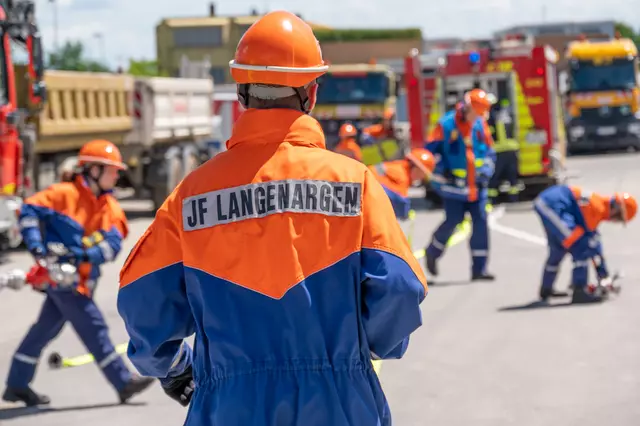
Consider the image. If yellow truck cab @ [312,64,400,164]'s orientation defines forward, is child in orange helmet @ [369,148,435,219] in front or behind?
in front

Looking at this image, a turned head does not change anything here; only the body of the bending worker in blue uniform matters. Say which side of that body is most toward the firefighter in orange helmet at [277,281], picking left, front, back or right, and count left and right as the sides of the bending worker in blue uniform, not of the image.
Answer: right

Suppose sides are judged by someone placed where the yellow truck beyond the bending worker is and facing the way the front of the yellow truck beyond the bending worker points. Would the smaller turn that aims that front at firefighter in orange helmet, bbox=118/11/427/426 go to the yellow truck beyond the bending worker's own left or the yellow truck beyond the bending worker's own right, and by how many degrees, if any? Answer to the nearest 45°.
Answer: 0° — it already faces them

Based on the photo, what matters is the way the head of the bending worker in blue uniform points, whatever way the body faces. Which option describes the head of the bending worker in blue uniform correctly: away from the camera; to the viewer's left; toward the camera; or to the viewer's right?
to the viewer's right

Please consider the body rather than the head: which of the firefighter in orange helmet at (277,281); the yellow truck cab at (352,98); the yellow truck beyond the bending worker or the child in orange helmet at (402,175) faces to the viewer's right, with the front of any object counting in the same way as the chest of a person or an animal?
the child in orange helmet

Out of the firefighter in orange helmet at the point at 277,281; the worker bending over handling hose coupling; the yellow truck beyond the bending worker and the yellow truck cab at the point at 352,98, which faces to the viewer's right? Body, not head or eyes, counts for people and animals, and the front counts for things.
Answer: the worker bending over handling hose coupling

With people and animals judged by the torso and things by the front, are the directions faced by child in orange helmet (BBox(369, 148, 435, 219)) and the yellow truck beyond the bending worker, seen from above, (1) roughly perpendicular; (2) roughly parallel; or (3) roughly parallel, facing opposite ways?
roughly perpendicular

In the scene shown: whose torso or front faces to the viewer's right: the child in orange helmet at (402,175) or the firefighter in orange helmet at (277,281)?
the child in orange helmet

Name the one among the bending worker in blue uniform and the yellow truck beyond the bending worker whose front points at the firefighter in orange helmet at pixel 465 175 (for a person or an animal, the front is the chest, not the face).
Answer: the yellow truck beyond the bending worker

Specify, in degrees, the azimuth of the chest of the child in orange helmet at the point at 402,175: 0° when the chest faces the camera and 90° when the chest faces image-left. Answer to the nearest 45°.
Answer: approximately 270°

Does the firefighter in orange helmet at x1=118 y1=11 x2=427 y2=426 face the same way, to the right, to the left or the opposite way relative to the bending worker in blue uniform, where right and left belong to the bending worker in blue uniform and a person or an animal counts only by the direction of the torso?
to the left

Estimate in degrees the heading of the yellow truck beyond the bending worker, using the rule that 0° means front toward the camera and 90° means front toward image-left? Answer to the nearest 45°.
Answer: approximately 0°

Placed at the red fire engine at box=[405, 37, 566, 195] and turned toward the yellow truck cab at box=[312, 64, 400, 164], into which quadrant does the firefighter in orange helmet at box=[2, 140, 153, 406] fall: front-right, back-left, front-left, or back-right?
back-left

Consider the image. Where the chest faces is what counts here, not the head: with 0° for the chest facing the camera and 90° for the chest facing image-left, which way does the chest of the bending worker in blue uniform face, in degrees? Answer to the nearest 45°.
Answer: approximately 270°
